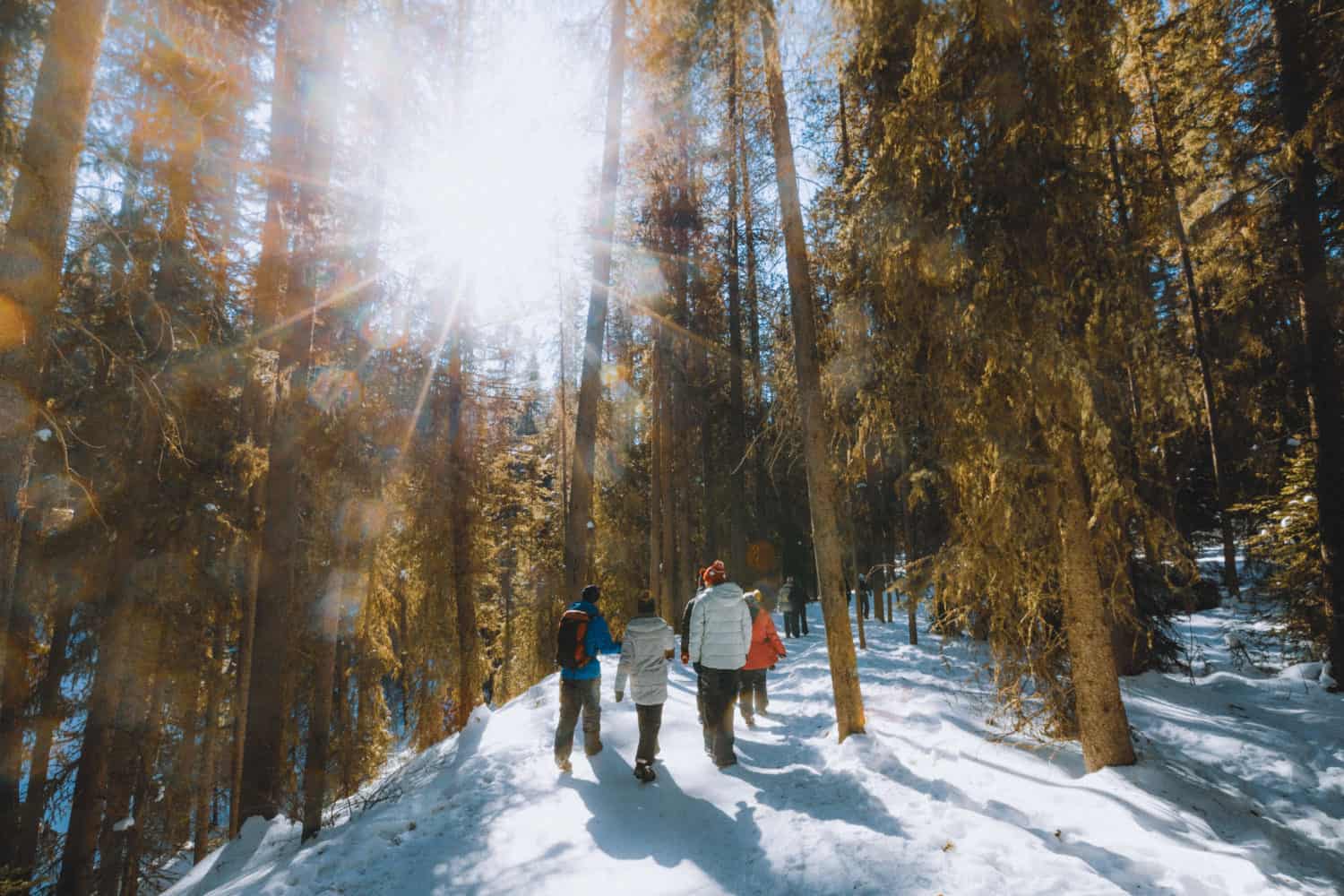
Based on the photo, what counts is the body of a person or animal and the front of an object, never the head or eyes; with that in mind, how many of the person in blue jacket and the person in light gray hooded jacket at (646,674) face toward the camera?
0

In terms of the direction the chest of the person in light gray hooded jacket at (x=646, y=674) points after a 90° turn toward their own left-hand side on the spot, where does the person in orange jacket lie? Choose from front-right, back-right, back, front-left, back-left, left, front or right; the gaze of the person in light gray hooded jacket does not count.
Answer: back-right

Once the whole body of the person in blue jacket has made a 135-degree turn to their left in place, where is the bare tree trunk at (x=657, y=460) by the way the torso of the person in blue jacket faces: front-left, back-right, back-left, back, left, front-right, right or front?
right

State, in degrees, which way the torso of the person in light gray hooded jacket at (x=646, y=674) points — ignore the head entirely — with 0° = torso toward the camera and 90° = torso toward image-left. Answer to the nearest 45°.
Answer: approximately 180°

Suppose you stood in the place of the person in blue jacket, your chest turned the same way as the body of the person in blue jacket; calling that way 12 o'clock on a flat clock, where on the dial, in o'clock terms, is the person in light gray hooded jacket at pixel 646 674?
The person in light gray hooded jacket is roughly at 2 o'clock from the person in blue jacket.

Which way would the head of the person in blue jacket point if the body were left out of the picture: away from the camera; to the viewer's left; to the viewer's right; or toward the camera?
away from the camera

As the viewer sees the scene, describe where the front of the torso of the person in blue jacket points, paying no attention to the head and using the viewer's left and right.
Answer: facing away from the viewer and to the right of the viewer

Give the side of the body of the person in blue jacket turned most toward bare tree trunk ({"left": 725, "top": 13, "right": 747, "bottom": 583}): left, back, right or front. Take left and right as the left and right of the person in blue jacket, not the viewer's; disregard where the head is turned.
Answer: front

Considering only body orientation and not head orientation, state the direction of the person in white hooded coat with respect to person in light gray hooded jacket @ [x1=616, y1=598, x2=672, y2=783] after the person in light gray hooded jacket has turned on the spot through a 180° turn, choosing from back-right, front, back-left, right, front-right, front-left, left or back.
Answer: left

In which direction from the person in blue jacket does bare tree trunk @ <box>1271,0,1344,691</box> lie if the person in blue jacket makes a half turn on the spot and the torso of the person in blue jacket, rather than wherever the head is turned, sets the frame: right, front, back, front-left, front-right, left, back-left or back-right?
back-left

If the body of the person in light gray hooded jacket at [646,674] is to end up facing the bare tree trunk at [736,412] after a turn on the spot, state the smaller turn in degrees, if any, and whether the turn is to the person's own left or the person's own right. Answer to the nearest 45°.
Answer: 0° — they already face it

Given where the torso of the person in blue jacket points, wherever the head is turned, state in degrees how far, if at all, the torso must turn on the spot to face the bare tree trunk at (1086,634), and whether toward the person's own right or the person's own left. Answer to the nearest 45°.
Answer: approximately 45° to the person's own right

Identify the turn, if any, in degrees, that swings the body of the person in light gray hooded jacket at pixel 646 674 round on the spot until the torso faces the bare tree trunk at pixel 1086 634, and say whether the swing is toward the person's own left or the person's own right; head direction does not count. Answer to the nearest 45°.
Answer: approximately 90° to the person's own right
